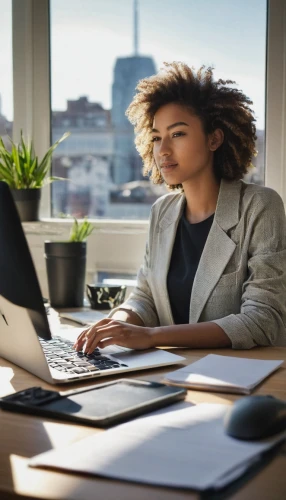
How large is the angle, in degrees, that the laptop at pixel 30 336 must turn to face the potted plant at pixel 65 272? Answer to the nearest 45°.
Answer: approximately 45° to its left

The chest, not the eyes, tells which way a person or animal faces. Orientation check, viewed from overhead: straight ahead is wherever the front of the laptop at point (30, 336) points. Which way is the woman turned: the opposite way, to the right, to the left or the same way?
the opposite way

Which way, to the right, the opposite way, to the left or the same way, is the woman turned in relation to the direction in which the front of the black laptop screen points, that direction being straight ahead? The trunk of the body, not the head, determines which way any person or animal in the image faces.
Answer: the opposite way

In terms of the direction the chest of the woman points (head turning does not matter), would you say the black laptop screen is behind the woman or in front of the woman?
in front

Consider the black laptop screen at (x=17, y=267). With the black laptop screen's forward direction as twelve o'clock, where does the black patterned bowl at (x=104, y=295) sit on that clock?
The black patterned bowl is roughly at 11 o'clock from the black laptop screen.

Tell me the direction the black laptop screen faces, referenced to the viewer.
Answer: facing away from the viewer and to the right of the viewer

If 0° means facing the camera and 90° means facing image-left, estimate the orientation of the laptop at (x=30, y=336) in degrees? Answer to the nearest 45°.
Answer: approximately 225°

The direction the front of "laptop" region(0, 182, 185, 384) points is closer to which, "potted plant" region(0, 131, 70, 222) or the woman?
the woman

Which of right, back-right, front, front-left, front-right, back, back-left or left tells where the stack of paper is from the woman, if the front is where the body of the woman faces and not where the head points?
front-left
